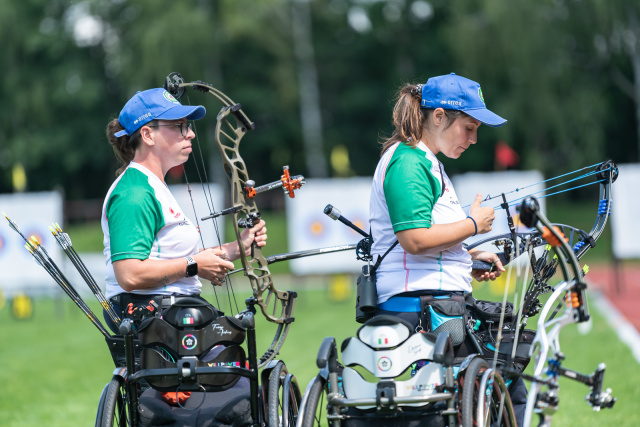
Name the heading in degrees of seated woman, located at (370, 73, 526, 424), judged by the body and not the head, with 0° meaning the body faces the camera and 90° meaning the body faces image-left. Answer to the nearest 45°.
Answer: approximately 270°

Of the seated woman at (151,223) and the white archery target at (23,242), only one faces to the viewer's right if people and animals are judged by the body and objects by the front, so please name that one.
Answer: the seated woman

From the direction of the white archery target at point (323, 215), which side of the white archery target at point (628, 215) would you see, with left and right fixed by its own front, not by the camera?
right

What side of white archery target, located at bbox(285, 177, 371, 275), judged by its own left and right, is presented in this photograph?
front

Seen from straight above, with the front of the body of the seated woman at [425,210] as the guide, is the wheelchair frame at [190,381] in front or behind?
behind

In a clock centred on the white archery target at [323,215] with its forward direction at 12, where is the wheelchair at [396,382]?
The wheelchair is roughly at 12 o'clock from the white archery target.

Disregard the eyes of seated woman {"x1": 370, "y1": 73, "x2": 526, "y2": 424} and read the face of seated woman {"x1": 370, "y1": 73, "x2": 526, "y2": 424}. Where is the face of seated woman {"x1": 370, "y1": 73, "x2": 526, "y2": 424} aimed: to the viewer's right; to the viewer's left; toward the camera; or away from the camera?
to the viewer's right

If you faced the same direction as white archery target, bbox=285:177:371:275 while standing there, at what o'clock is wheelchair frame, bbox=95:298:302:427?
The wheelchair frame is roughly at 12 o'clock from the white archery target.

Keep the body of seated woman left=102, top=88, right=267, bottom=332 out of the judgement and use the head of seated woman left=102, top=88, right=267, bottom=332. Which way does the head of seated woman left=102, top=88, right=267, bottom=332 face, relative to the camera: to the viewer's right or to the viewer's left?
to the viewer's right

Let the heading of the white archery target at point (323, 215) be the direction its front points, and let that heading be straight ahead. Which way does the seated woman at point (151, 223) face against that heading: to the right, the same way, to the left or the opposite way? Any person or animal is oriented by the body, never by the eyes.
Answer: to the left
